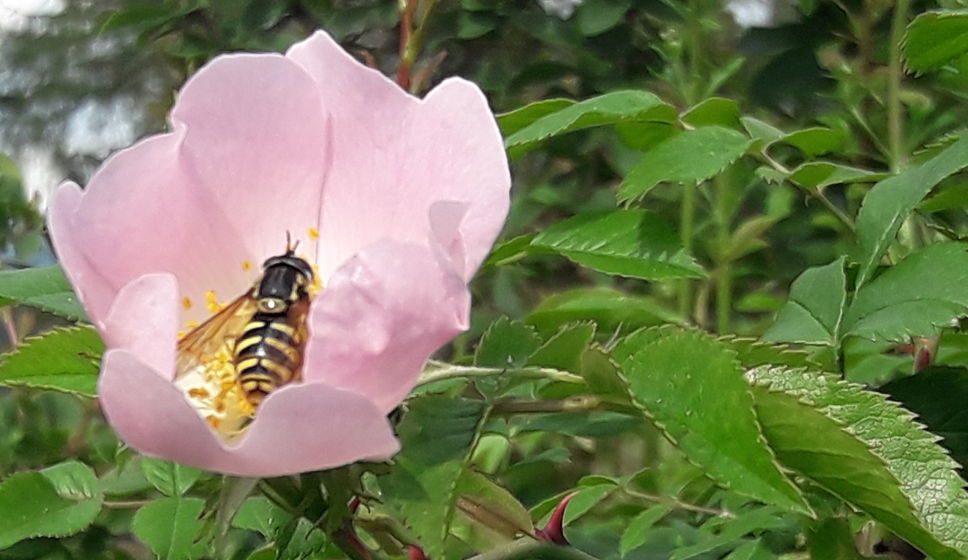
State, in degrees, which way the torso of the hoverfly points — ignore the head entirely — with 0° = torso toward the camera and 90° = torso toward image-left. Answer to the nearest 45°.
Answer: approximately 180°
